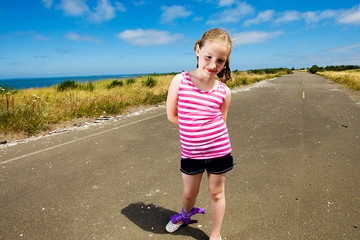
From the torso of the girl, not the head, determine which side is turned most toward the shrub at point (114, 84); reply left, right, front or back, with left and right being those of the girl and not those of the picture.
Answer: back

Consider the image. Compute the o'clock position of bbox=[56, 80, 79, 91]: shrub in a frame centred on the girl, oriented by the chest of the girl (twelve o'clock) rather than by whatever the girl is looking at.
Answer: The shrub is roughly at 5 o'clock from the girl.

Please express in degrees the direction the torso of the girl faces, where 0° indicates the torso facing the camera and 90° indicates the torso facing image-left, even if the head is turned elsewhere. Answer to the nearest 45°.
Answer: approximately 0°
